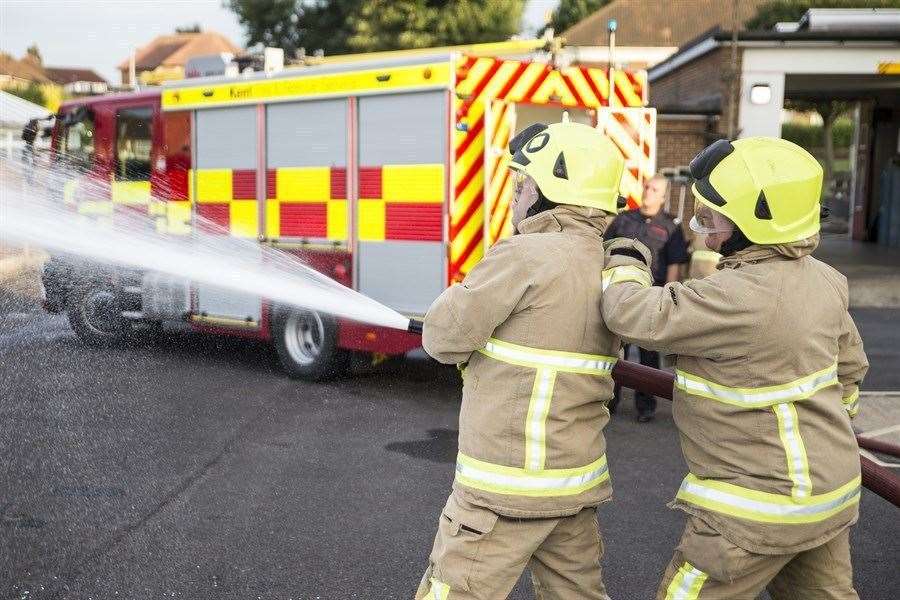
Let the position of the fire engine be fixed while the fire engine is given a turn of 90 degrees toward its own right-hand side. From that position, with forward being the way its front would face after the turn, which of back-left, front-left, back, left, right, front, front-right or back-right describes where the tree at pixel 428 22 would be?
front-left

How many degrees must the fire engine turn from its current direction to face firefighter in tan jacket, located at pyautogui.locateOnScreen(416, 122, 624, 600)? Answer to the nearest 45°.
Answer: approximately 135° to its left

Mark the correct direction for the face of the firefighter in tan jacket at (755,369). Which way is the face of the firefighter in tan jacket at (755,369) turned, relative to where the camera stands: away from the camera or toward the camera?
away from the camera

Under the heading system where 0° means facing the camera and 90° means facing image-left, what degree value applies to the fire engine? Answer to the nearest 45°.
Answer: approximately 135°

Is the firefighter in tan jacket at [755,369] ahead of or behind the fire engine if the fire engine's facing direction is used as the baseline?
behind
